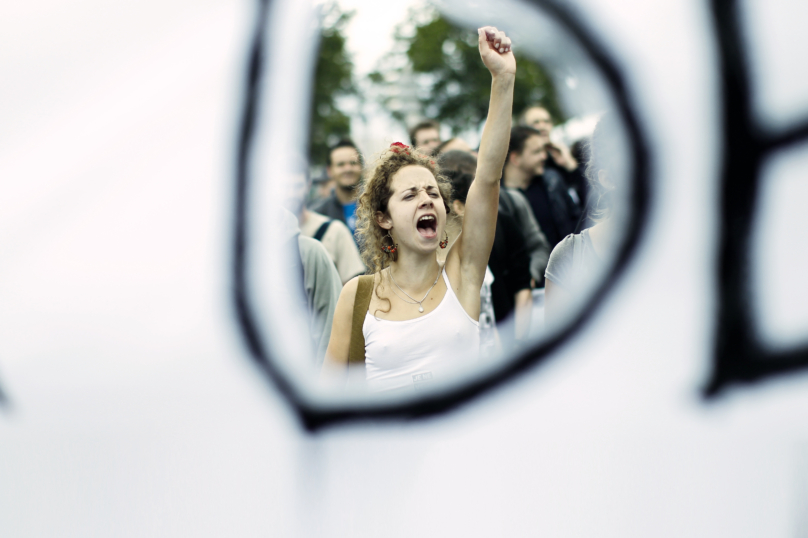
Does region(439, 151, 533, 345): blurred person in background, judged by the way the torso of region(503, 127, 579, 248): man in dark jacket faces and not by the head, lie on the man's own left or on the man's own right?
on the man's own right

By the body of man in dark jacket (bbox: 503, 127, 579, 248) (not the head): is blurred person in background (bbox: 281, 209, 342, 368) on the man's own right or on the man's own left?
on the man's own right

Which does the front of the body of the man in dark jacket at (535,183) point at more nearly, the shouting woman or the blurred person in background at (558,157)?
the shouting woman

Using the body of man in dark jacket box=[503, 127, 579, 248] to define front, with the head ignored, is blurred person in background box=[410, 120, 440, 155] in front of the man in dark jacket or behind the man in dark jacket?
behind

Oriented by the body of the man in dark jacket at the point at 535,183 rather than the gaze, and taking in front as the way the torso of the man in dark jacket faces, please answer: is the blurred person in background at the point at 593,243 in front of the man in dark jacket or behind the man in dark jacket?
in front

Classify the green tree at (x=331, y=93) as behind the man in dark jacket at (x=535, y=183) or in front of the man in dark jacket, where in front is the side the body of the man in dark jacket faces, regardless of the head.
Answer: behind

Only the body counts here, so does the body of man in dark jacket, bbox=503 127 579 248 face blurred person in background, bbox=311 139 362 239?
no

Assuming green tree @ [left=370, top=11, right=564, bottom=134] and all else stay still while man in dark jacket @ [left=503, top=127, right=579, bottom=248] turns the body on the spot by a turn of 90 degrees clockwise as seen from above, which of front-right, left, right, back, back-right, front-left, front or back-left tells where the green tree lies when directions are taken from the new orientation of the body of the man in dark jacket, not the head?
back-right

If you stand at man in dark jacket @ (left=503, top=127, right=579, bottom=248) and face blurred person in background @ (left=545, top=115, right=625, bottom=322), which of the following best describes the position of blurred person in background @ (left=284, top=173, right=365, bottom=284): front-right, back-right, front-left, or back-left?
front-right

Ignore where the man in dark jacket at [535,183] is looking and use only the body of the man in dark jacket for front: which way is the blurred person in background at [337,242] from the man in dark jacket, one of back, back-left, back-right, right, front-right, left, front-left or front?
right

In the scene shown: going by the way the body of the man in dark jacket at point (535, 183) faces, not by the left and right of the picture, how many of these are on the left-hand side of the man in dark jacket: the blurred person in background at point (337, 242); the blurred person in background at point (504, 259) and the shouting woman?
0

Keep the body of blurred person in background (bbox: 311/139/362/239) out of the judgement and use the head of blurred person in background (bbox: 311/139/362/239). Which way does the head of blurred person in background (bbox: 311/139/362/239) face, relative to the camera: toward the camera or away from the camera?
toward the camera
